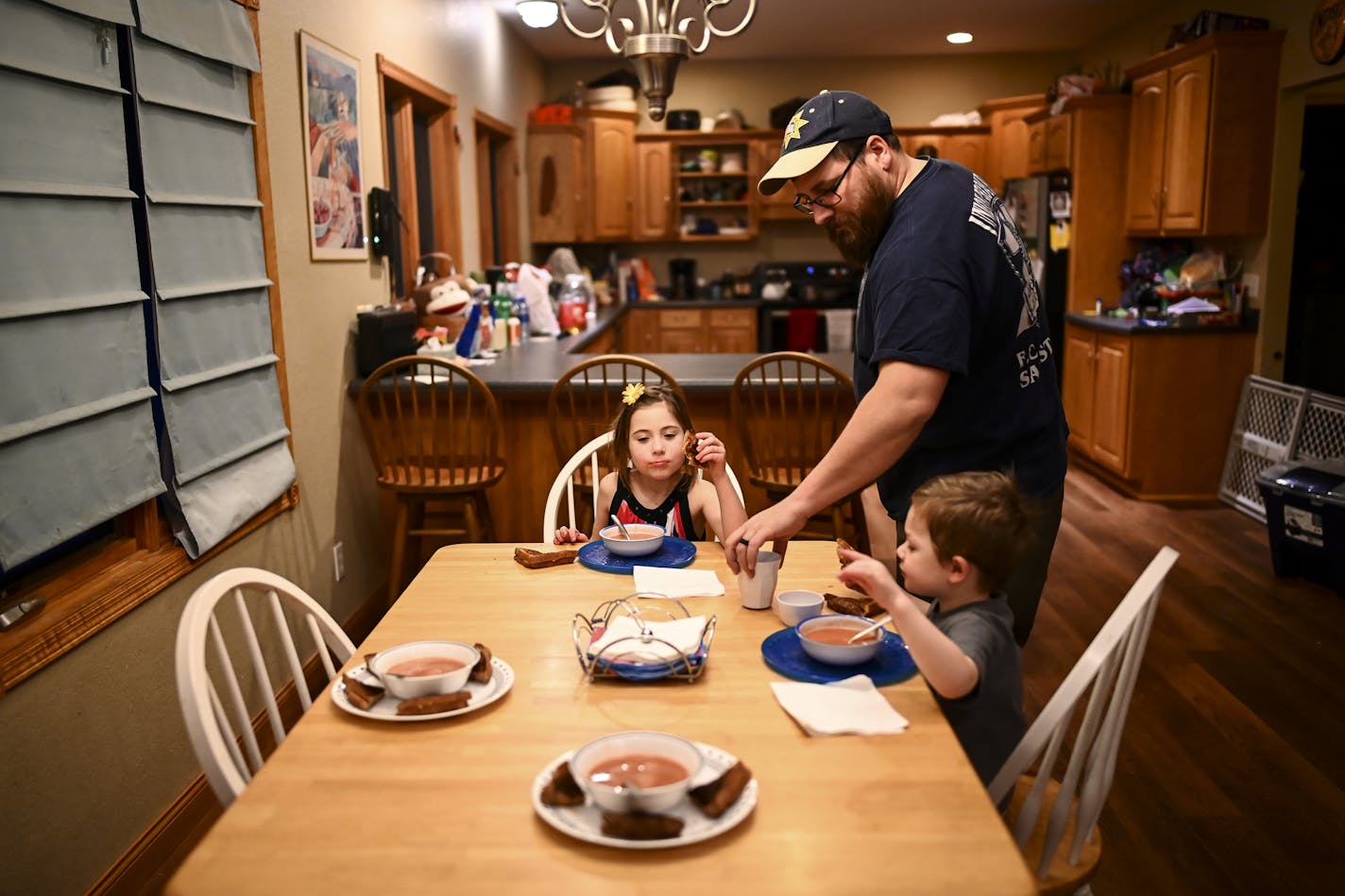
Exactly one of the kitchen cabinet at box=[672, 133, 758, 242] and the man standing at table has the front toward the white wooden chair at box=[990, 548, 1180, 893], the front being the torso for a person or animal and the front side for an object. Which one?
the kitchen cabinet

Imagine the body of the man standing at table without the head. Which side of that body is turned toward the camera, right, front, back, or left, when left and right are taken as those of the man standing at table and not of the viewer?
left

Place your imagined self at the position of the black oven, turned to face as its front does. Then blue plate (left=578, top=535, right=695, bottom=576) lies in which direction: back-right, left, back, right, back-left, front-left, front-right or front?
front

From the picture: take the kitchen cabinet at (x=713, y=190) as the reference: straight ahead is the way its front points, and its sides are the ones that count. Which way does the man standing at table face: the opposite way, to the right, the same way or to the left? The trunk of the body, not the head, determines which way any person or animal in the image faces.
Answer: to the right

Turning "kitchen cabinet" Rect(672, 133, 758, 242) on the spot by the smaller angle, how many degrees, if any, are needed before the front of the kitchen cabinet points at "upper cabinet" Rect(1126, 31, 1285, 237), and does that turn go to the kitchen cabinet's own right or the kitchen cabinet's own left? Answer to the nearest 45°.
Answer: approximately 45° to the kitchen cabinet's own left

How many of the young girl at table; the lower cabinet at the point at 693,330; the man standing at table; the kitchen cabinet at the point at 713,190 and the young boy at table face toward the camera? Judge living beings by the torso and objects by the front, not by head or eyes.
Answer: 3

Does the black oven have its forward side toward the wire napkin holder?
yes

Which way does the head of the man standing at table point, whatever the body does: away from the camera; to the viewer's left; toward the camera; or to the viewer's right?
to the viewer's left

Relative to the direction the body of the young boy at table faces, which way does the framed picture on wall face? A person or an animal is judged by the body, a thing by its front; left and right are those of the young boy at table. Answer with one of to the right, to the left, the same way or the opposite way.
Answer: the opposite way

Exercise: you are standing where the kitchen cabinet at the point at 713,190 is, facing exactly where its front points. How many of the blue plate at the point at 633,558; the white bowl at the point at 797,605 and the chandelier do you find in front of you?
3

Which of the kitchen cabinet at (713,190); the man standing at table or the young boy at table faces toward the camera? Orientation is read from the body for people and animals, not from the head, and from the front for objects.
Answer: the kitchen cabinet

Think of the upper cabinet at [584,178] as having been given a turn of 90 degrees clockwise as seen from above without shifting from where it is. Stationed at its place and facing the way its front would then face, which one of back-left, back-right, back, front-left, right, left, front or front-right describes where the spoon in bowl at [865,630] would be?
front-left

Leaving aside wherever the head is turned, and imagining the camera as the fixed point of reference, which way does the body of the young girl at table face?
toward the camera

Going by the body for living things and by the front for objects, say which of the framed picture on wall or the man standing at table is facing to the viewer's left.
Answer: the man standing at table

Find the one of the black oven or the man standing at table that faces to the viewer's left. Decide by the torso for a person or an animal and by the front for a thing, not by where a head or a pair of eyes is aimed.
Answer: the man standing at table

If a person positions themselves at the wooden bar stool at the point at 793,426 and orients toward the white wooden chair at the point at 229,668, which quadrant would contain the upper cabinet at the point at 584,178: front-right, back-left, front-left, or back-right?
back-right

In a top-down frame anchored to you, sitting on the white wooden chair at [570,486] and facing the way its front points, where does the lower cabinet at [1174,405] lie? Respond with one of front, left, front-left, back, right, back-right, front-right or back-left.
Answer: back-left

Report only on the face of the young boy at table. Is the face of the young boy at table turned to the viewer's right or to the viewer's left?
to the viewer's left

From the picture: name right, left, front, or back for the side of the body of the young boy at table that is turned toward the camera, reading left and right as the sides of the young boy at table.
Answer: left

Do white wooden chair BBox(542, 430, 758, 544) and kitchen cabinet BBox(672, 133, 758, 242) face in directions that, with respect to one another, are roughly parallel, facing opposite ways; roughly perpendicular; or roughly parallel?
roughly parallel

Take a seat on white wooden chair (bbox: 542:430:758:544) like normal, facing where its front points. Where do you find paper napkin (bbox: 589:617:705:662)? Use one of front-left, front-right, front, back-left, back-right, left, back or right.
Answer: front
